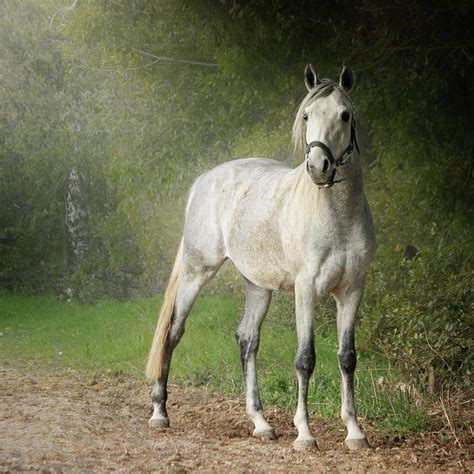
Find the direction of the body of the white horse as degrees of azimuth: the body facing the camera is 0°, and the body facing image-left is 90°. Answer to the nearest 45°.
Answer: approximately 315°
